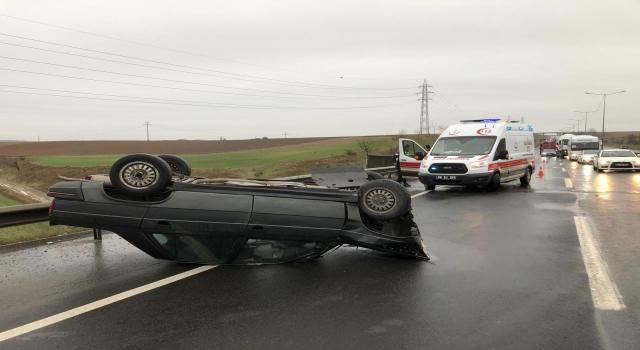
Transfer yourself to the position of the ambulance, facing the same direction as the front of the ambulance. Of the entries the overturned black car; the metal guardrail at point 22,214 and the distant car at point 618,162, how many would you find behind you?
1

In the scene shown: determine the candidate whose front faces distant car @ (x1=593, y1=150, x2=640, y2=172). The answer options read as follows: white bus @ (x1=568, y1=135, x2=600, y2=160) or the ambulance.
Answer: the white bus

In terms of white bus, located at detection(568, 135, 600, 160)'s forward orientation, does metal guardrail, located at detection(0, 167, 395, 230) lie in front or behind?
in front

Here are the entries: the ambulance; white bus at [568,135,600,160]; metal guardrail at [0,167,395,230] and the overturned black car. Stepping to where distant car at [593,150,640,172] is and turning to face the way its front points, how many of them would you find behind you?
1

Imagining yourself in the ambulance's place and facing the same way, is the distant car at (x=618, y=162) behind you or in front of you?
behind

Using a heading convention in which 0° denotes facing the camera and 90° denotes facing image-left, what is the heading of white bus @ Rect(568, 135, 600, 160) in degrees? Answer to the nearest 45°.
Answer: approximately 0°

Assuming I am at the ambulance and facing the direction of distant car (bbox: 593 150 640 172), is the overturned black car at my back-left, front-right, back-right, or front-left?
back-right

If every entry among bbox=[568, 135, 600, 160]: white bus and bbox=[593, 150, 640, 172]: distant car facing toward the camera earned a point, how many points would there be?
2

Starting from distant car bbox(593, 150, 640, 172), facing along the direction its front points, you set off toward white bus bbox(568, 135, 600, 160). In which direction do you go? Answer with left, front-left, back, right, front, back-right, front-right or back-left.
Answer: back

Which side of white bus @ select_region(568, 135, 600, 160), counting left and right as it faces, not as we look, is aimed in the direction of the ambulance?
front

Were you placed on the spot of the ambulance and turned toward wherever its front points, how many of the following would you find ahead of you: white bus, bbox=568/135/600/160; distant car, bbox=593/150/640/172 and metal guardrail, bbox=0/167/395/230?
1

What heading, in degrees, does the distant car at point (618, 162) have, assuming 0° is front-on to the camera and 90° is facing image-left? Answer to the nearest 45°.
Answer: approximately 0°
